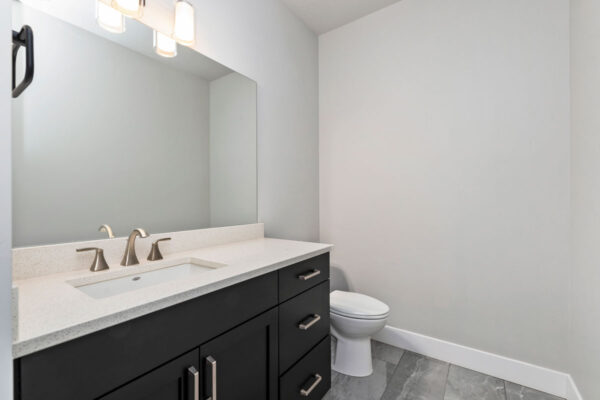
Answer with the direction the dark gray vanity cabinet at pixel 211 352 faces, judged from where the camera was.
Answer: facing the viewer and to the right of the viewer

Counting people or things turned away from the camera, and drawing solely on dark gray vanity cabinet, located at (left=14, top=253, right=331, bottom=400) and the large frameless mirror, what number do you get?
0
